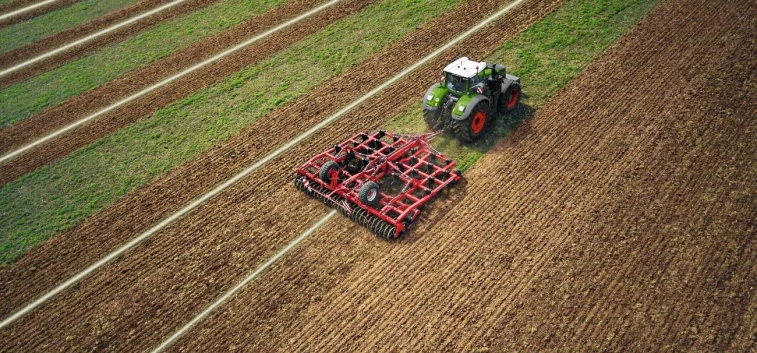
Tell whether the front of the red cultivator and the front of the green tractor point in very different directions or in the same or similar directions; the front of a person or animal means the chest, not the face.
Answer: same or similar directions

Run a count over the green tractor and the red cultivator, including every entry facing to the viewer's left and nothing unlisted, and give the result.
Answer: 0

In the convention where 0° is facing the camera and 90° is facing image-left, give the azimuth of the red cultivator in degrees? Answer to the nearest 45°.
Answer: approximately 225°

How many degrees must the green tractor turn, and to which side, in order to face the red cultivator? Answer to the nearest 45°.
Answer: approximately 180°

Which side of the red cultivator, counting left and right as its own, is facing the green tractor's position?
front

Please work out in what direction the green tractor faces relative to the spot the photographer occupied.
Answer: facing away from the viewer and to the right of the viewer
